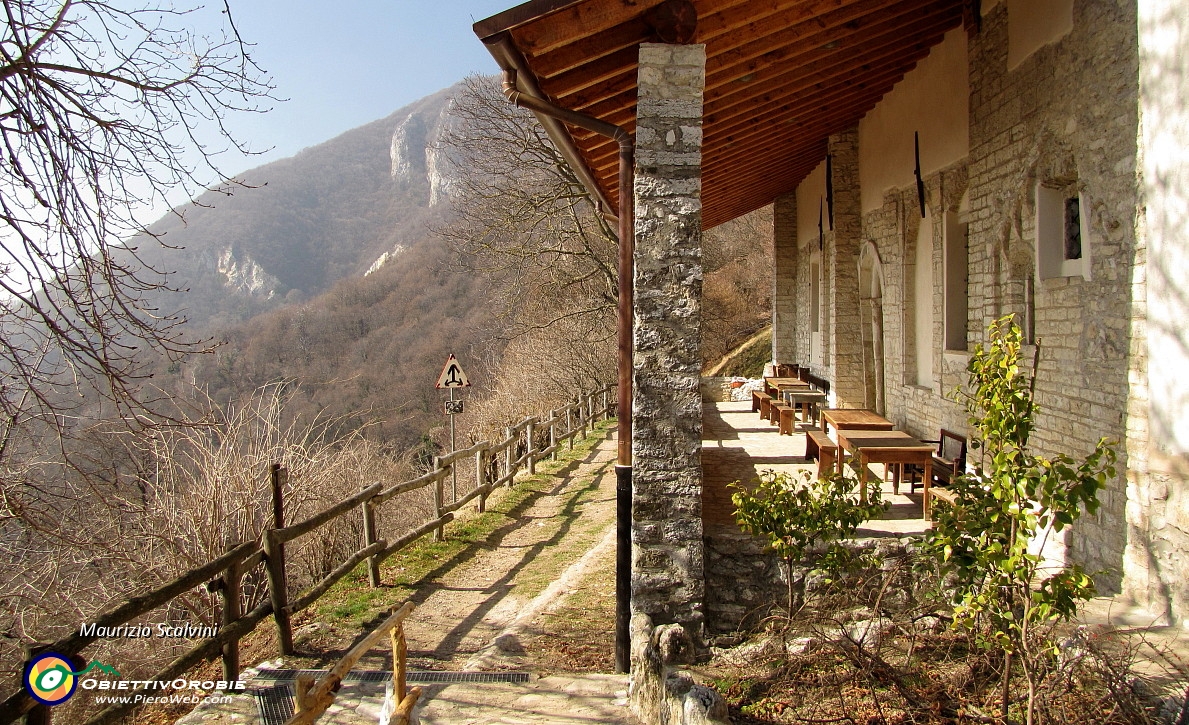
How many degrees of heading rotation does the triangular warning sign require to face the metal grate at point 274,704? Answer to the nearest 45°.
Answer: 0° — it already faces it

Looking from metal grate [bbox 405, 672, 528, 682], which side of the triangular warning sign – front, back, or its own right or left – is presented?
front

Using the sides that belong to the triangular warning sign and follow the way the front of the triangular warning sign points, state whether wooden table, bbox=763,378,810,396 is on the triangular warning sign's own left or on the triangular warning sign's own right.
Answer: on the triangular warning sign's own left

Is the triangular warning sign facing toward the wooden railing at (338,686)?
yes

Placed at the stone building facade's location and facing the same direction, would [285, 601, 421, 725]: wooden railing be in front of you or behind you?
in front

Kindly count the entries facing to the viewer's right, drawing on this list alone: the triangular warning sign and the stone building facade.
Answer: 0

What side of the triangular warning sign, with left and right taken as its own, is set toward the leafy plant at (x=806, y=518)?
front

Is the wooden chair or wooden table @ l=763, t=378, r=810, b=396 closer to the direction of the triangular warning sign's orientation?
the wooden chair

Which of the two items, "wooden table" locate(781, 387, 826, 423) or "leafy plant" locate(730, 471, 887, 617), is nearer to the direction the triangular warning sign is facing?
the leafy plant

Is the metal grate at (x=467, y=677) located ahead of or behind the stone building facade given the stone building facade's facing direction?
ahead

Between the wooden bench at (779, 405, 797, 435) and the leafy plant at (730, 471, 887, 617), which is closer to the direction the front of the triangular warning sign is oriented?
the leafy plant

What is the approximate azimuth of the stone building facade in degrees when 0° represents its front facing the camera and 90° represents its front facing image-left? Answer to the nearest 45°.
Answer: approximately 45°

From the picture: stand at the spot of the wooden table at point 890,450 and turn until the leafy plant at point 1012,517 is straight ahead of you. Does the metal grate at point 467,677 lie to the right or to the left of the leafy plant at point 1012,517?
right

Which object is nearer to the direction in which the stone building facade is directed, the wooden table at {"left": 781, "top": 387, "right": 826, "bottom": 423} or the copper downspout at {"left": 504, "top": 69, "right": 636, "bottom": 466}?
the copper downspout

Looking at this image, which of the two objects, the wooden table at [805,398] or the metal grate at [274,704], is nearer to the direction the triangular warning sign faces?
the metal grate

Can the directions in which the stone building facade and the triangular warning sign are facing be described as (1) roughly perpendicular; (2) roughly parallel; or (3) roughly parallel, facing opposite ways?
roughly perpendicular
